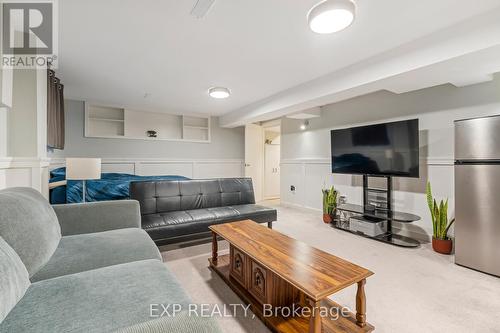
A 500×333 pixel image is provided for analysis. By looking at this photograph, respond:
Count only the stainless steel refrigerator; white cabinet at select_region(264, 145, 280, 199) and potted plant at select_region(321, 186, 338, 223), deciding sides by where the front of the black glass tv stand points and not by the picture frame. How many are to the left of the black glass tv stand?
1

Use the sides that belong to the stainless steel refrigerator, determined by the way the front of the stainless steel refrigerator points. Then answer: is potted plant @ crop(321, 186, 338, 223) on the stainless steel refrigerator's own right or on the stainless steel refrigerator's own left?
on the stainless steel refrigerator's own right

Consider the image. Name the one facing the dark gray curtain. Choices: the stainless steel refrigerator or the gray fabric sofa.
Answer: the stainless steel refrigerator

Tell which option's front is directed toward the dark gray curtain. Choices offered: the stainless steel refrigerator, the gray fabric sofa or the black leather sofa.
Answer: the stainless steel refrigerator

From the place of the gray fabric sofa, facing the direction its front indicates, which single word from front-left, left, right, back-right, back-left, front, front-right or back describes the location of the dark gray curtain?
left

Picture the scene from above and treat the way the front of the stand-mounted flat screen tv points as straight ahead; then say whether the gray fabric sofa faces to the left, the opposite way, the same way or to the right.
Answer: the opposite way

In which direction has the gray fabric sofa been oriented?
to the viewer's right

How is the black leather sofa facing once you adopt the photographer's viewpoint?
facing the viewer and to the right of the viewer

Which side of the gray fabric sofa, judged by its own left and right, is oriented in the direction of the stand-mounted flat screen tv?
front

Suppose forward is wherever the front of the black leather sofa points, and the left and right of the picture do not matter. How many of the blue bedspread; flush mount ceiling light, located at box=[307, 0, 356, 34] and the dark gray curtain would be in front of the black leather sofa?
1

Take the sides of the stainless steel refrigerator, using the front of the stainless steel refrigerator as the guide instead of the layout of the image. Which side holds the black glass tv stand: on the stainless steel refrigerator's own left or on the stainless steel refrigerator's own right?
on the stainless steel refrigerator's own right

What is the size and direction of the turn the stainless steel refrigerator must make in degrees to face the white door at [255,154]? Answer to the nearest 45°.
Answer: approximately 45° to its right
